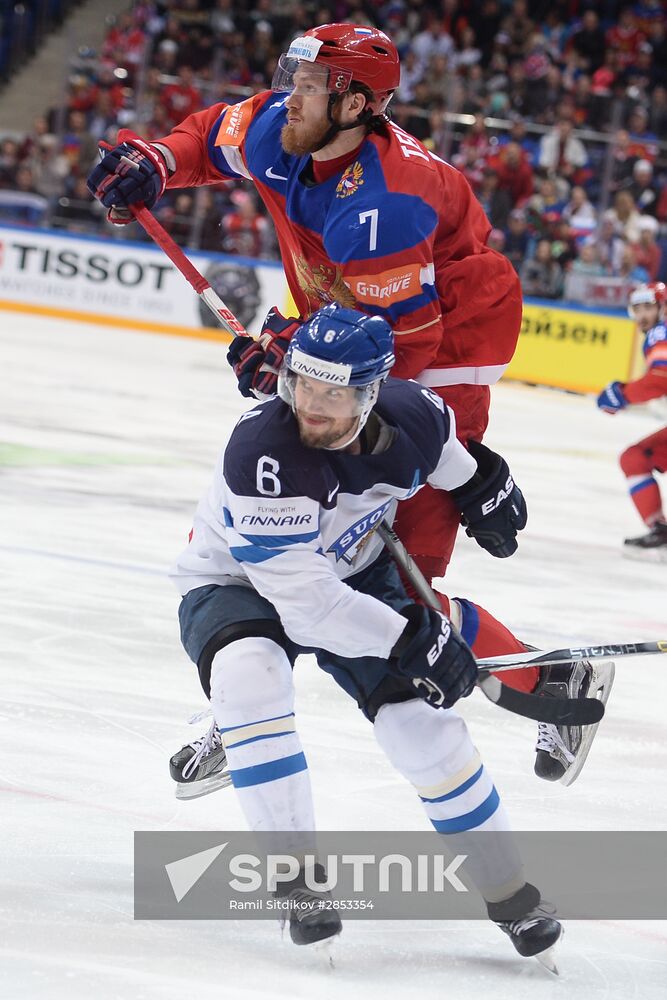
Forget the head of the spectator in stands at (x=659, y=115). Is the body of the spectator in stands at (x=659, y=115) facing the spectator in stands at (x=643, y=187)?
yes

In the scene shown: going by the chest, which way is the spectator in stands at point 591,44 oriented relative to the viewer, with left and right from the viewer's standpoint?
facing the viewer

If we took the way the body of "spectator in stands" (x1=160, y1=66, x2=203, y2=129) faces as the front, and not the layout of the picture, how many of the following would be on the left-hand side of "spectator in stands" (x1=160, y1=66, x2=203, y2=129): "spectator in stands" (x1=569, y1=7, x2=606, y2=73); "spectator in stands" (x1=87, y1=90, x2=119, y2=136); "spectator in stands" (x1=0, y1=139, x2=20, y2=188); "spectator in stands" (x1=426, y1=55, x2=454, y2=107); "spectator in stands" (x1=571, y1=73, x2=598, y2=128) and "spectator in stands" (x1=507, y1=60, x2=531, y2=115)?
4

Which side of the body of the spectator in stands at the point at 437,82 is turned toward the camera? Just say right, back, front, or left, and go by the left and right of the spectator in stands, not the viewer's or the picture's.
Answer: front

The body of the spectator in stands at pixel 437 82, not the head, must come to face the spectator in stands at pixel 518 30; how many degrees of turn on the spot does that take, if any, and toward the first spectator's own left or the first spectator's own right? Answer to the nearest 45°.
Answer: approximately 135° to the first spectator's own left

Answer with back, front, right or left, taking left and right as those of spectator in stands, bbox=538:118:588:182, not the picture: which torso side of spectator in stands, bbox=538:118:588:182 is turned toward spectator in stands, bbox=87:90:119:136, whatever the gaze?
right

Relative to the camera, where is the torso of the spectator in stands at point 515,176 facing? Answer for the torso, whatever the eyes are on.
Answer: toward the camera

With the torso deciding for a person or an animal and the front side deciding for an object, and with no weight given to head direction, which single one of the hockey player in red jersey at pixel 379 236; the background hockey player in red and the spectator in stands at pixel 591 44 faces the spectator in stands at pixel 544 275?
the spectator in stands at pixel 591 44

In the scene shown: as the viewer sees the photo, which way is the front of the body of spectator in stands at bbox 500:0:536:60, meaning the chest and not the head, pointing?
toward the camera
